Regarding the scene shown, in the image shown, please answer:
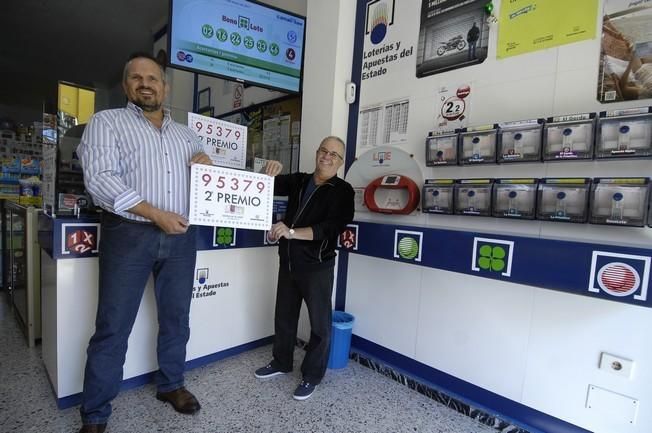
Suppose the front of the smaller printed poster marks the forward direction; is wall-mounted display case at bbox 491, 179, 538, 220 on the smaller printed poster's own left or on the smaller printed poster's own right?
on the smaller printed poster's own left

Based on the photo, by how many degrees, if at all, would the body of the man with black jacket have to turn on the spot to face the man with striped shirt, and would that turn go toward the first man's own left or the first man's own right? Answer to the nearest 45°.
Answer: approximately 45° to the first man's own right

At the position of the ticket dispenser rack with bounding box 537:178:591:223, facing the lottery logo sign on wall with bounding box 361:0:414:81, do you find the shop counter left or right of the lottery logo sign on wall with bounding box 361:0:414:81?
left

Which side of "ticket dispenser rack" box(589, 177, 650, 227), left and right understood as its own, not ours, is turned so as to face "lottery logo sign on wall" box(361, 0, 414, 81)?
right

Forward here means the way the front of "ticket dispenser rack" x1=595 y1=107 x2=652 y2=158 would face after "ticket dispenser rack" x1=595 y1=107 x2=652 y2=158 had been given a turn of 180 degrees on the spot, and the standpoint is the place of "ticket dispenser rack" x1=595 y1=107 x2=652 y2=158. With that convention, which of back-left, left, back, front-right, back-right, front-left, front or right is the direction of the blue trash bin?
left
